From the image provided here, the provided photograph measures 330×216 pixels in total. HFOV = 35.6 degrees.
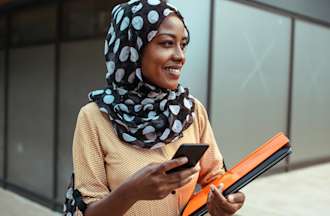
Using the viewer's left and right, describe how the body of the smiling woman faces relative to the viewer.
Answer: facing the viewer and to the right of the viewer
